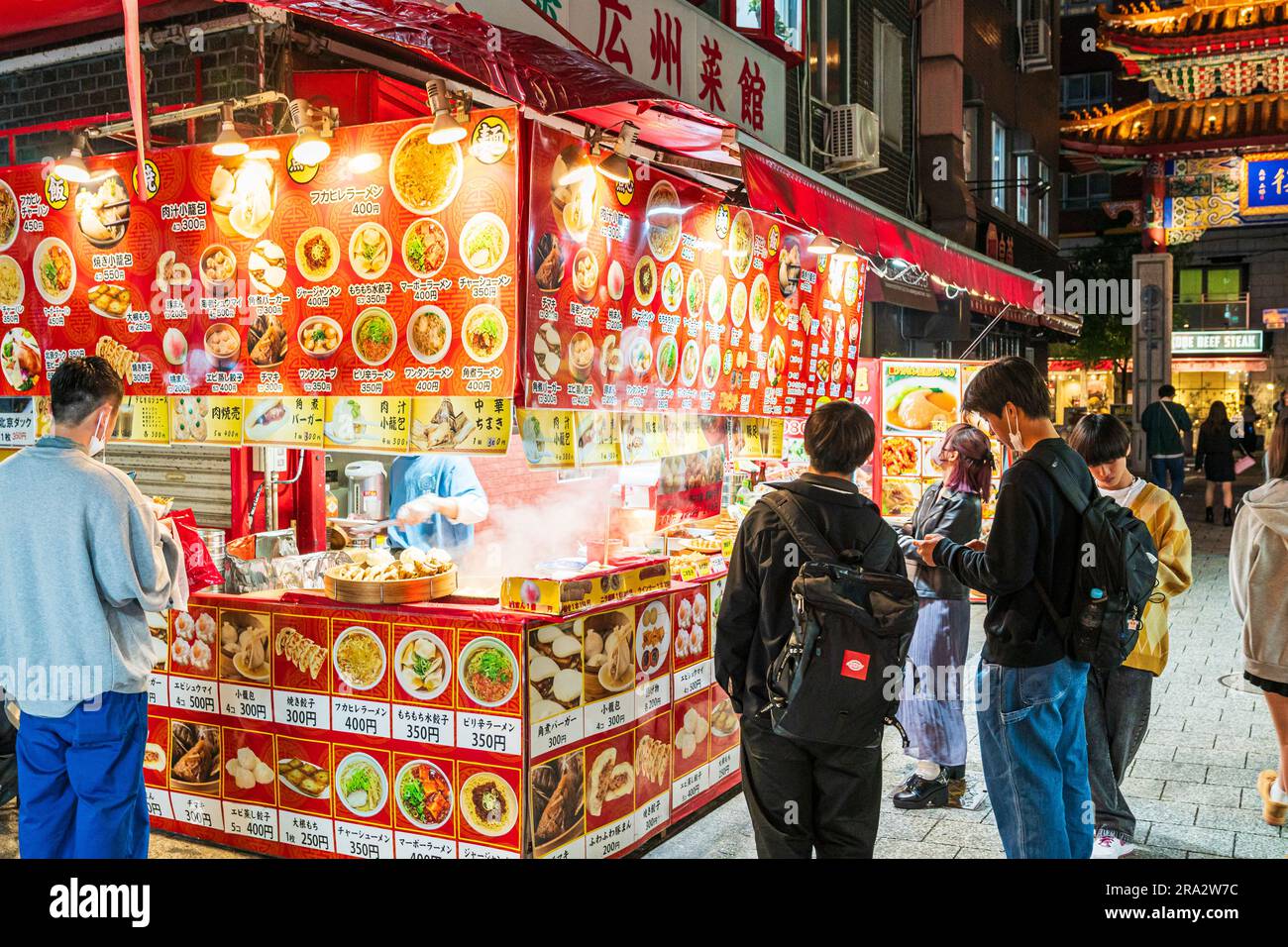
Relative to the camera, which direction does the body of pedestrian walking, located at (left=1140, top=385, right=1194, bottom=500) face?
away from the camera

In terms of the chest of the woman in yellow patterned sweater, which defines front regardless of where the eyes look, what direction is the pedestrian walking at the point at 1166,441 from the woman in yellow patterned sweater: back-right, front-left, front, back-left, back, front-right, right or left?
back-right

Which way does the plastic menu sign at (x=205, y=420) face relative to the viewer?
toward the camera

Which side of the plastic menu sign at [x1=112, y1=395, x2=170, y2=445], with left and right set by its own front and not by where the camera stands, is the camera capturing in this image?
front

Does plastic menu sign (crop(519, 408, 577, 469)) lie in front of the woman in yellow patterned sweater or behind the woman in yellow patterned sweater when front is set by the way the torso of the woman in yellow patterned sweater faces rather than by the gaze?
in front

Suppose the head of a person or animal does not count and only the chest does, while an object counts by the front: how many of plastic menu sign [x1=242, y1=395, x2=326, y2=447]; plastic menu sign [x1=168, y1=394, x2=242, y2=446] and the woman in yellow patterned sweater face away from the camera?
0

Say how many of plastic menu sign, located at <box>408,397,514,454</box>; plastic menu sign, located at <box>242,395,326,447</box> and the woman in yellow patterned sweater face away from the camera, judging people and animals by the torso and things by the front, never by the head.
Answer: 0

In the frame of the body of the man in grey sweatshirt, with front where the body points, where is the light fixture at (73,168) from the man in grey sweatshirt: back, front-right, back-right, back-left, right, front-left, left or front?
front-left

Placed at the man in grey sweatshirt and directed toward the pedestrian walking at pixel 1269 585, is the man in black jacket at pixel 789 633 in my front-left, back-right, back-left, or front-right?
front-right

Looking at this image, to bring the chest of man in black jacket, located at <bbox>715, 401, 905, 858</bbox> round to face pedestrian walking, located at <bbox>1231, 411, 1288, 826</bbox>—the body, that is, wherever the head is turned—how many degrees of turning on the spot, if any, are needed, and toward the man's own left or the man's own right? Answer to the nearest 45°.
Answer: approximately 45° to the man's own right

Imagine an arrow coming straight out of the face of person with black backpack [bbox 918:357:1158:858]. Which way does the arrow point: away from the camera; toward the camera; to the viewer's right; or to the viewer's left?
to the viewer's left

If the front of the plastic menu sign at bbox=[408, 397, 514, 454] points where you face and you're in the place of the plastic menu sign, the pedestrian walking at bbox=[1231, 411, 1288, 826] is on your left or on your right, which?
on your left

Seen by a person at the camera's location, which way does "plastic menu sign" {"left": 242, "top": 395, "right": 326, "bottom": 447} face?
facing the viewer

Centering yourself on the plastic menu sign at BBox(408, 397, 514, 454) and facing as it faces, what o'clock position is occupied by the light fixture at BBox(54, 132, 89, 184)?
The light fixture is roughly at 4 o'clock from the plastic menu sign.
